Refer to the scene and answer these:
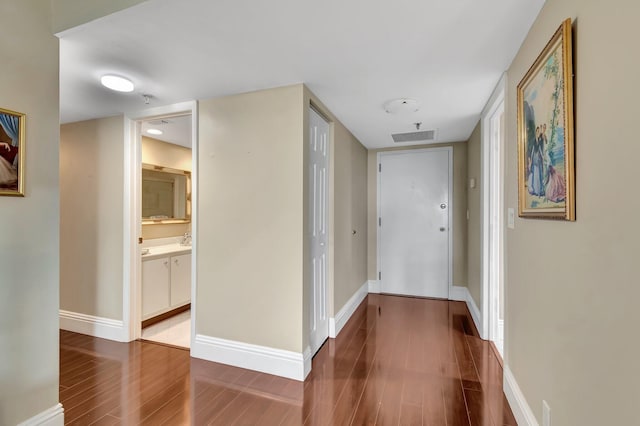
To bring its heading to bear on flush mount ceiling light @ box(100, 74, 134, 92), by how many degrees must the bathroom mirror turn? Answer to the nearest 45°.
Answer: approximately 45° to its right

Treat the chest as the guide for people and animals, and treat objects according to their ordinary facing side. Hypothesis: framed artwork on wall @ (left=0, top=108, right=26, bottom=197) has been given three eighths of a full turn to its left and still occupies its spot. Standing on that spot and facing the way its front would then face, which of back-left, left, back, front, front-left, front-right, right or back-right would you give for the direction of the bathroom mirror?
front-right

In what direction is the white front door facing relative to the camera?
toward the camera

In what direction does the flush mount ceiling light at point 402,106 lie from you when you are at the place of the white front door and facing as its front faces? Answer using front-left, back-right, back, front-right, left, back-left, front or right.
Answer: front

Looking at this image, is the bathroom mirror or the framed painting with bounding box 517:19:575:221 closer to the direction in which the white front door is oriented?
the framed painting

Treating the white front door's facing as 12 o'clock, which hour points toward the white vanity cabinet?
The white vanity cabinet is roughly at 2 o'clock from the white front door.

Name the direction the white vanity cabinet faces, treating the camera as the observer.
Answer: facing the viewer and to the right of the viewer

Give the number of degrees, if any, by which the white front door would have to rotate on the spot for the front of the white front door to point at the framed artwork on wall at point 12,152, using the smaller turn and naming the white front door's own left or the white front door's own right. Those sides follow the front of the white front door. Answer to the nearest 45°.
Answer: approximately 45° to the white front door's own right

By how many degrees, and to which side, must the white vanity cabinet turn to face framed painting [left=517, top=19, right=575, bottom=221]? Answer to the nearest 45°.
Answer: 0° — it already faces it

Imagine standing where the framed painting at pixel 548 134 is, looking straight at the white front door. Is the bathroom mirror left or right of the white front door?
left
